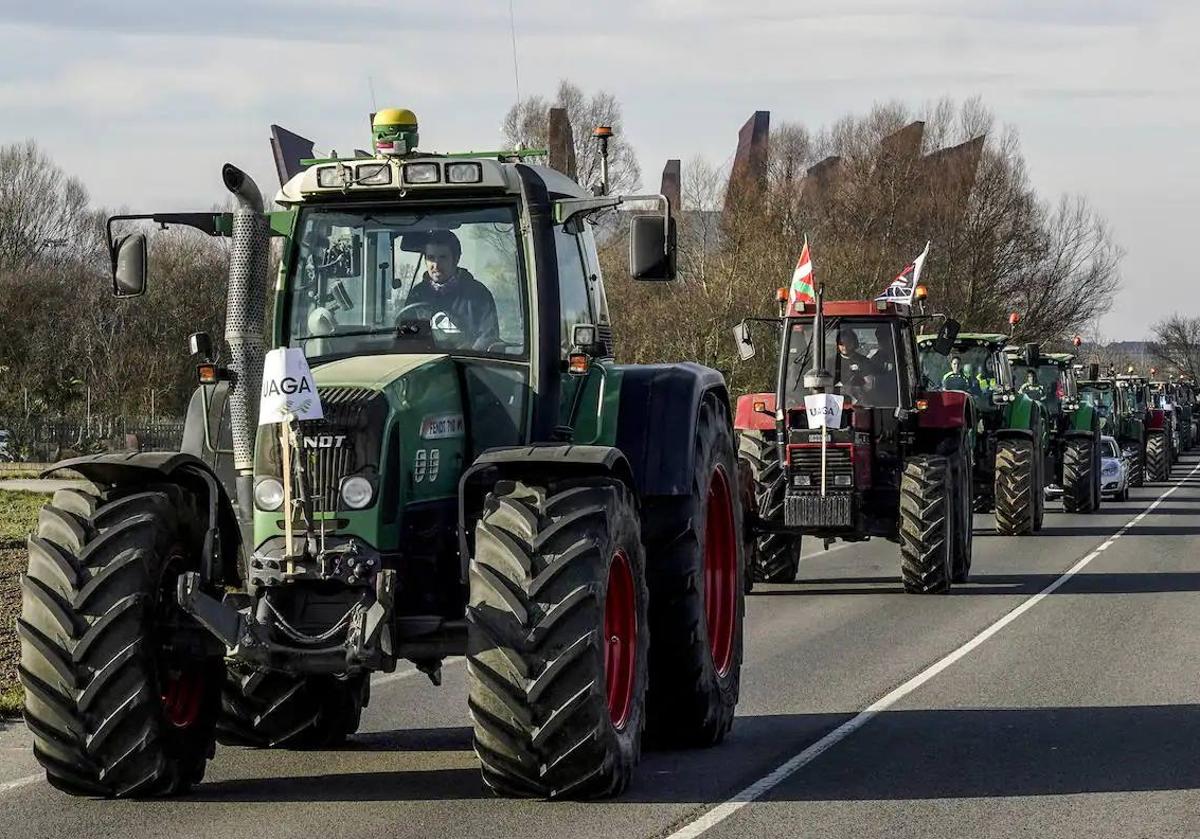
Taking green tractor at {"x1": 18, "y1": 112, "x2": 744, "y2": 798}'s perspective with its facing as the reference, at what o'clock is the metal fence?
The metal fence is roughly at 4 o'clock from the green tractor.

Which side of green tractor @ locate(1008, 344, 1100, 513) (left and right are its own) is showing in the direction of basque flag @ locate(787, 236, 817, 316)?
front

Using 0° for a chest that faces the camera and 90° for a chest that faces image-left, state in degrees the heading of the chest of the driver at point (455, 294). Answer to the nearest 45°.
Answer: approximately 45°

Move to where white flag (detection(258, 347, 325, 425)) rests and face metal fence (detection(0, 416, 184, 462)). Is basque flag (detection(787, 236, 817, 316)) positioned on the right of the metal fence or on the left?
right

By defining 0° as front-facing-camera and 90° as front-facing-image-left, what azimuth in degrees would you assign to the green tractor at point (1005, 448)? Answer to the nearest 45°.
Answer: approximately 0°

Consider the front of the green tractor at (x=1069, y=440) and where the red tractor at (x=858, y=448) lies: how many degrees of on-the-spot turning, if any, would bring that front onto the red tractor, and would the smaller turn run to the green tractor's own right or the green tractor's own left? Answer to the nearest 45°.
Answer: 0° — it already faces it

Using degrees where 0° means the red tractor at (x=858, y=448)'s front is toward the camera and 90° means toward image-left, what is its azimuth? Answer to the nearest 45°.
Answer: approximately 0°

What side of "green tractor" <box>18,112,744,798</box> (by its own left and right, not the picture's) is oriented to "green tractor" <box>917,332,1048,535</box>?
back
